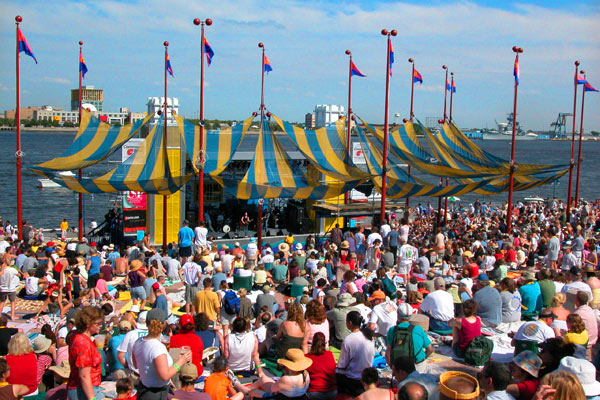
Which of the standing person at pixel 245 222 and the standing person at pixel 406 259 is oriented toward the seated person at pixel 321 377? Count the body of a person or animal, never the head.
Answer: the standing person at pixel 245 222

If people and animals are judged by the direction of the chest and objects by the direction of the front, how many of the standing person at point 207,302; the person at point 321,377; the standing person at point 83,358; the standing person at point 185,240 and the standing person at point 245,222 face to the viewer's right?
1

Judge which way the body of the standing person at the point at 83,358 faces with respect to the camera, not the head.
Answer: to the viewer's right

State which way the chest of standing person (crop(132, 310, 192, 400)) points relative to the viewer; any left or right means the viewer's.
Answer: facing away from the viewer and to the right of the viewer

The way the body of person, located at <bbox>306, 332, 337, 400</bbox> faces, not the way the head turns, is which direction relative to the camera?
away from the camera

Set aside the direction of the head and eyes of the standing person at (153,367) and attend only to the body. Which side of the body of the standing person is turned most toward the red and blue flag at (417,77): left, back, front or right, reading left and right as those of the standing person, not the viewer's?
front

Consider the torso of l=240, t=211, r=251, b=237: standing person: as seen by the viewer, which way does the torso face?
toward the camera

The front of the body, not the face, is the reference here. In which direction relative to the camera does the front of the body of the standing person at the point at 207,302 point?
away from the camera

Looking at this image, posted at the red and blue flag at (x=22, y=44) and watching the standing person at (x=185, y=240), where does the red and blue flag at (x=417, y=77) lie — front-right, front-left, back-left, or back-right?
front-left

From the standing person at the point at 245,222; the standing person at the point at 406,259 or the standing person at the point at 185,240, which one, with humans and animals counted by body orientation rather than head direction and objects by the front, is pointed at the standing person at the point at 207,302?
the standing person at the point at 245,222

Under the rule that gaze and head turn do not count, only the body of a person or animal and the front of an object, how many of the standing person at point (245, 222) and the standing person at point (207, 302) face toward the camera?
1

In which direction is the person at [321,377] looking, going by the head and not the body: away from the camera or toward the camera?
away from the camera
